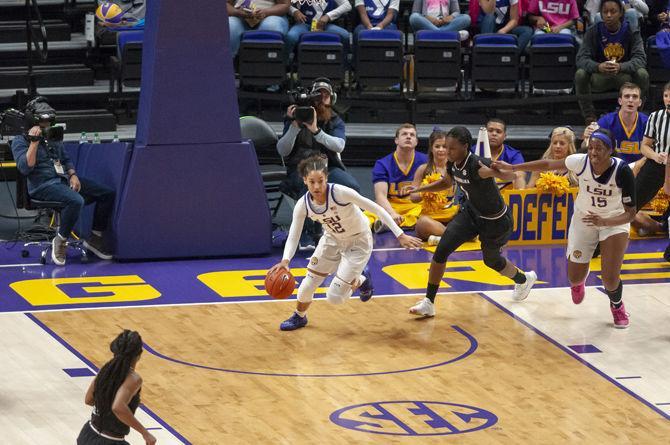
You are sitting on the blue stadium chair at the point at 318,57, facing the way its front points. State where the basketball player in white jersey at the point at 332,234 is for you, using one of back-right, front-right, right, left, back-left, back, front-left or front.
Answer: front

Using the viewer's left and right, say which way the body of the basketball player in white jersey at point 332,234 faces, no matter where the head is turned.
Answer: facing the viewer and to the left of the viewer

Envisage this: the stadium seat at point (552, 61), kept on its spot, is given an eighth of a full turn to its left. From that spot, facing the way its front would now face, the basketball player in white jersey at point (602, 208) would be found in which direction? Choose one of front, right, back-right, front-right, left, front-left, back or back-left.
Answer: front-right

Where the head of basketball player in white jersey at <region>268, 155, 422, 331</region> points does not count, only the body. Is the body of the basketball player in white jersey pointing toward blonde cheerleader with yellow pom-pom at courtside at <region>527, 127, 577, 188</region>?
no

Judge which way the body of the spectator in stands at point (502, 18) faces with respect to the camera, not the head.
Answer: toward the camera

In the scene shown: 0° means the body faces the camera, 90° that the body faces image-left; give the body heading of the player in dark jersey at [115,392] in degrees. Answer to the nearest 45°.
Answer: approximately 225°

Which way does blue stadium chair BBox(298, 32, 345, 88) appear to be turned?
toward the camera

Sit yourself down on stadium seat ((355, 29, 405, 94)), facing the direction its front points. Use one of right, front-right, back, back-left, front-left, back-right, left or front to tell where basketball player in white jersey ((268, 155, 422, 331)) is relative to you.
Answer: front

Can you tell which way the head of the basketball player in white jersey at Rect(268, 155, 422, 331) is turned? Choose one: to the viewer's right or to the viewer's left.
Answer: to the viewer's left

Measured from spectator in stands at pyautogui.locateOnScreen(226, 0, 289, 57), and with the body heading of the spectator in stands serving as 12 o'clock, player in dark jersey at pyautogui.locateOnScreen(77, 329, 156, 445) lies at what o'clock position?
The player in dark jersey is roughly at 12 o'clock from the spectator in stands.

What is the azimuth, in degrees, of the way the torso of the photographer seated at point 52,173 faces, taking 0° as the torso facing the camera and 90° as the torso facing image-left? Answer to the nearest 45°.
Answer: approximately 315°

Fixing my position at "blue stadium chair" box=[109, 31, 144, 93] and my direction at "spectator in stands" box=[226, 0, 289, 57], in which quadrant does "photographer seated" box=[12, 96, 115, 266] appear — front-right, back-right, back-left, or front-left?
back-right

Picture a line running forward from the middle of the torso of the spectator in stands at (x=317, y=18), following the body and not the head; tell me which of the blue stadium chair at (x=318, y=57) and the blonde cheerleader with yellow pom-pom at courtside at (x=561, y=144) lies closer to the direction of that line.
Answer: the blue stadium chair

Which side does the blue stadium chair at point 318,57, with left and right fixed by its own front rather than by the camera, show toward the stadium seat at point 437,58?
left

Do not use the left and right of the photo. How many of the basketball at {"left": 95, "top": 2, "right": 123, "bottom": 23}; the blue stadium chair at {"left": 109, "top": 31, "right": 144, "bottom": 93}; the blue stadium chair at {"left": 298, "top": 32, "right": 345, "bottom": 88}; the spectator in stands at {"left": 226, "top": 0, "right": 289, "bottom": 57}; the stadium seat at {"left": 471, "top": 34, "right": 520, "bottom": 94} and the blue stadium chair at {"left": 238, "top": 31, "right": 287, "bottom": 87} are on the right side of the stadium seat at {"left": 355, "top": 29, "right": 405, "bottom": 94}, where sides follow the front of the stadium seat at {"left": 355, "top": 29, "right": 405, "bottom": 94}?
5

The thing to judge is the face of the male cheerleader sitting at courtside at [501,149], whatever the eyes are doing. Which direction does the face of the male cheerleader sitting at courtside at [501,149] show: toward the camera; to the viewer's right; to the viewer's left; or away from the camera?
toward the camera

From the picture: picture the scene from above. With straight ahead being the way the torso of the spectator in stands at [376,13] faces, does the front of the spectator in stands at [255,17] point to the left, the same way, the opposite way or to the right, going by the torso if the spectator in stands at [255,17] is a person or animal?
the same way

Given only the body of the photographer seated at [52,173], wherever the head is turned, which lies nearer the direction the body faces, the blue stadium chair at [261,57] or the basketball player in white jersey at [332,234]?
the basketball player in white jersey

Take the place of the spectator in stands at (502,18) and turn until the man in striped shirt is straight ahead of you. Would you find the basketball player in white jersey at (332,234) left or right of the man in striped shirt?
right

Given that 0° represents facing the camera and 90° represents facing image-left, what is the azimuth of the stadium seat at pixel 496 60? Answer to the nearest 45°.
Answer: approximately 0°
